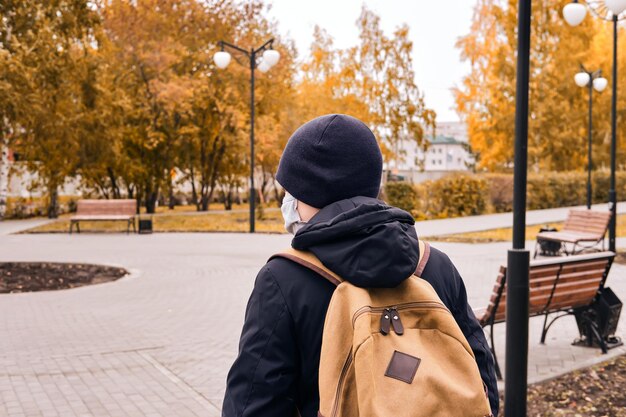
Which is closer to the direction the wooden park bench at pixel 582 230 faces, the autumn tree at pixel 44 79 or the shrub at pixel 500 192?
the autumn tree

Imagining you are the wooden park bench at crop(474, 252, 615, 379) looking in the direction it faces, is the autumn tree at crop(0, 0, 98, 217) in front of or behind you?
in front

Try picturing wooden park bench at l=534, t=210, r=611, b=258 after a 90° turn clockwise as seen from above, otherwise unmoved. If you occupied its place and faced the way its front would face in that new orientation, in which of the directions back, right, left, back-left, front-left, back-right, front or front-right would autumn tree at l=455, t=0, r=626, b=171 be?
front-right

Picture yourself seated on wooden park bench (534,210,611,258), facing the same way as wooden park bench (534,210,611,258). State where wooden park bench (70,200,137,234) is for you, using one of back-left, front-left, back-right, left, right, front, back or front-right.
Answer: front-right

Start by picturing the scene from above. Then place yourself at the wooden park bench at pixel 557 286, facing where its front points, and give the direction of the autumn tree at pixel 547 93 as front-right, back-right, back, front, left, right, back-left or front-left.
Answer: front-right

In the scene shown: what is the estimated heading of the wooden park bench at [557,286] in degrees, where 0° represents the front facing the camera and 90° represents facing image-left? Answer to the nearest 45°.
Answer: approximately 135°

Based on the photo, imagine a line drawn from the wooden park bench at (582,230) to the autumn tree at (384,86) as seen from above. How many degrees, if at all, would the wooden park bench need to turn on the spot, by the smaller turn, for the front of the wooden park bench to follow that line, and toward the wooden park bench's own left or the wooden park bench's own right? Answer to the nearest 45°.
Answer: approximately 90° to the wooden park bench's own right

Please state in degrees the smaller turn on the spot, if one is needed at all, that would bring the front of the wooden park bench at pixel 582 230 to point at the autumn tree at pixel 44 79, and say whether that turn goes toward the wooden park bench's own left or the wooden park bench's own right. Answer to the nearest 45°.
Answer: approximately 45° to the wooden park bench's own right

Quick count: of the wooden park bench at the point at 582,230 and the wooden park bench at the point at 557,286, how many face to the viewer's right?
0

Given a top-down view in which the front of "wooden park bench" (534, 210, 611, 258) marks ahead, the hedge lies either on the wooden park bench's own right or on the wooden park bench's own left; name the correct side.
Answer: on the wooden park bench's own right

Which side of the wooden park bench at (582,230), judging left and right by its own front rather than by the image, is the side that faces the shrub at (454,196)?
right

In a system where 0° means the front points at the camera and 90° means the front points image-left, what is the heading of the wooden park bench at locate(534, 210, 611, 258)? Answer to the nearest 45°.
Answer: approximately 45°
